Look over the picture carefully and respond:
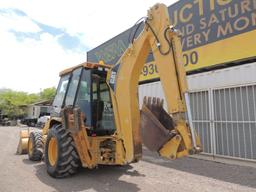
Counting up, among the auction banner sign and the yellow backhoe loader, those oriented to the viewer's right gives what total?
0

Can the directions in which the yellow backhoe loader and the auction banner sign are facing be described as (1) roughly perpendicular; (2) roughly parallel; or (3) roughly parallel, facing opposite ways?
roughly perpendicular

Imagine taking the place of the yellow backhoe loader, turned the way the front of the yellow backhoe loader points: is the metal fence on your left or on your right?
on your right

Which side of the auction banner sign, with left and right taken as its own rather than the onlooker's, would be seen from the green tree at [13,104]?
right

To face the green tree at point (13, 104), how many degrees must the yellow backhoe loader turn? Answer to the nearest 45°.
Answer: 0° — it already faces it

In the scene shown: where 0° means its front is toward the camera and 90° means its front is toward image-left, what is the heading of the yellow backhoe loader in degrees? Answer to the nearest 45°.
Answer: approximately 135°

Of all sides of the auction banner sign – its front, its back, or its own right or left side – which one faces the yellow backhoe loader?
front

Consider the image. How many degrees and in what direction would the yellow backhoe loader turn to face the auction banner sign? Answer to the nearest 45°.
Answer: approximately 90° to its right
